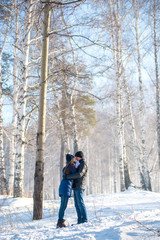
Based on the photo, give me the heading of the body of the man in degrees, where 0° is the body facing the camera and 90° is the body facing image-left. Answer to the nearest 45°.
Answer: approximately 90°

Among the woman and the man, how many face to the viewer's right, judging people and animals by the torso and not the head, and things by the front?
1

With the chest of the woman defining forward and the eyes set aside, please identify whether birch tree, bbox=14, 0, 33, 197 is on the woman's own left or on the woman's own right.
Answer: on the woman's own left

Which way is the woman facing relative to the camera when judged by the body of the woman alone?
to the viewer's right

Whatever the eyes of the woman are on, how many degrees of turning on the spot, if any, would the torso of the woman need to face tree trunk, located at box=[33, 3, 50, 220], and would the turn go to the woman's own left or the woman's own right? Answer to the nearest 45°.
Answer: approximately 135° to the woman's own left

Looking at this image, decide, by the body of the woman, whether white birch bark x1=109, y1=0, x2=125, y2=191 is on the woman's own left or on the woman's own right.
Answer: on the woman's own left

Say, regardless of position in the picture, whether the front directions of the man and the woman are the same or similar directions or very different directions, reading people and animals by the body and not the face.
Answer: very different directions
